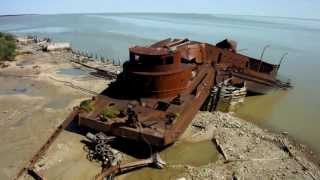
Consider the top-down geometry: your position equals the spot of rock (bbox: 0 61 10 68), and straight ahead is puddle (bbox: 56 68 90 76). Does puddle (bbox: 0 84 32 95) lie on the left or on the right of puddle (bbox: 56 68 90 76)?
right

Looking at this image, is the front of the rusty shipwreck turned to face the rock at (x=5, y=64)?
no
